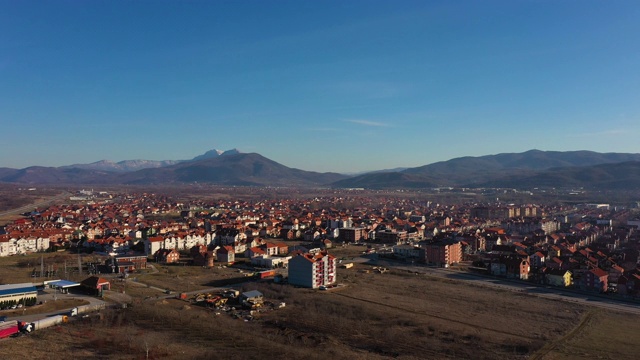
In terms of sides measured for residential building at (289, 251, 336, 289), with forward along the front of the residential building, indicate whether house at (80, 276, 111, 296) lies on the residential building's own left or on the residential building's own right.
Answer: on the residential building's own right

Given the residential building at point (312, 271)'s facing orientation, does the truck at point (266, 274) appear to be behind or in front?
behind

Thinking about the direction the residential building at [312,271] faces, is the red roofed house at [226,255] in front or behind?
behind

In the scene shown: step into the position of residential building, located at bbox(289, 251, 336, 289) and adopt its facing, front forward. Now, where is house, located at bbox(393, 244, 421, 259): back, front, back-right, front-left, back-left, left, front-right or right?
left

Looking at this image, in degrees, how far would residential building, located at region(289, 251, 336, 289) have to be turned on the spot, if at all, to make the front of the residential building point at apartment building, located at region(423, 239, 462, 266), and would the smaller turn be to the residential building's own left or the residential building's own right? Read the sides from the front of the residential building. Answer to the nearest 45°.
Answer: approximately 90° to the residential building's own left

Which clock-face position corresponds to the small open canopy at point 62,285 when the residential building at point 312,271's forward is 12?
The small open canopy is roughly at 4 o'clock from the residential building.

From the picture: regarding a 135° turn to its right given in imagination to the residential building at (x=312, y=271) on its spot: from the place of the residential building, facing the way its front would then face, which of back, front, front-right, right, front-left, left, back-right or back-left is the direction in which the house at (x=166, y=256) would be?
front-right

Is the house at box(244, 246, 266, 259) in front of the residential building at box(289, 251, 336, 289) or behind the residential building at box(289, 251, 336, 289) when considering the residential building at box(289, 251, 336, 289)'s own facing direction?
behind

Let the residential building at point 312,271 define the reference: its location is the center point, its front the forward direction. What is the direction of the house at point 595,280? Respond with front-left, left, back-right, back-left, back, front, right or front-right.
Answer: front-left

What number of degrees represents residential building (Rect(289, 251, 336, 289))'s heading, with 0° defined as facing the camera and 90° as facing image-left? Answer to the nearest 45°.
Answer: approximately 315°

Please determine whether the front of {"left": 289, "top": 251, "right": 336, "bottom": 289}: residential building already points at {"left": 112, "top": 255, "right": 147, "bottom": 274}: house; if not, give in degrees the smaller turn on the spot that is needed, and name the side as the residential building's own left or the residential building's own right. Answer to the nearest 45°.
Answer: approximately 135° to the residential building's own right
